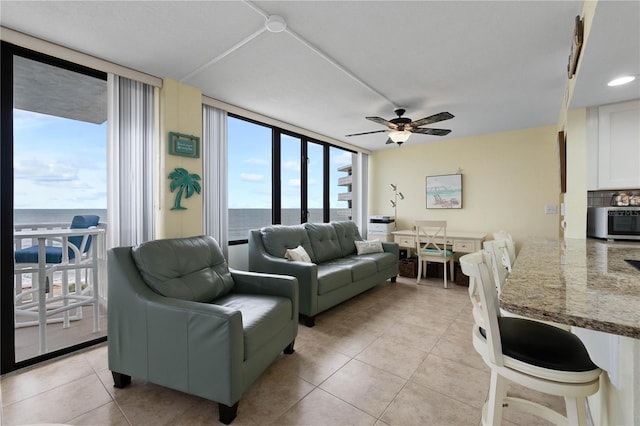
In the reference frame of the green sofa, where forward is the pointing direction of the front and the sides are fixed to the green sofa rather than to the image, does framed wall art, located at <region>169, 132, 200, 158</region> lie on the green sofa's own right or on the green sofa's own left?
on the green sofa's own right

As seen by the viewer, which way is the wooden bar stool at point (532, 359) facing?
to the viewer's right

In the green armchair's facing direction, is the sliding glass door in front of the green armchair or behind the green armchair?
behind

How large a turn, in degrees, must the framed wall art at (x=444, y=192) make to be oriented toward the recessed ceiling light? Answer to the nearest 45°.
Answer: approximately 45° to its left

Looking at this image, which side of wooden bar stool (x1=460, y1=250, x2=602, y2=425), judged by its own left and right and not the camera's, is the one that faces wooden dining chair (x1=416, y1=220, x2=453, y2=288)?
left

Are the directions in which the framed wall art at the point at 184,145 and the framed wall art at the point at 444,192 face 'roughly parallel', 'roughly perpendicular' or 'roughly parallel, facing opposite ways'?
roughly perpendicular

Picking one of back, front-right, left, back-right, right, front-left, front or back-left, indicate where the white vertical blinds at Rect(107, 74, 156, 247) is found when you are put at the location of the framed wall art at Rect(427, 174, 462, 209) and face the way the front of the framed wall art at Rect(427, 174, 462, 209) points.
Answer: front-right

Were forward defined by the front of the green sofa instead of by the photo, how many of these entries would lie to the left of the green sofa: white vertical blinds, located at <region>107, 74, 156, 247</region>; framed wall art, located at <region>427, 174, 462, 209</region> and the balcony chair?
1

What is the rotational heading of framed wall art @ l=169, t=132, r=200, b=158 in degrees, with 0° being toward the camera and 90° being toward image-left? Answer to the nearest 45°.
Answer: approximately 315°

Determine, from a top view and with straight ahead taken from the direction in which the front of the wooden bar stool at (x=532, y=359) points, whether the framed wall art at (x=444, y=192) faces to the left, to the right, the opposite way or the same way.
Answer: to the right

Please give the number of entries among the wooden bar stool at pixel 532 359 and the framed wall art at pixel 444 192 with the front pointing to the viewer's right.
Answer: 1

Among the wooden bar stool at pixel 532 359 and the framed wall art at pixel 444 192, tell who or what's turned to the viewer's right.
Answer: the wooden bar stool

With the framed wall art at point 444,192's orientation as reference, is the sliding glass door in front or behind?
in front

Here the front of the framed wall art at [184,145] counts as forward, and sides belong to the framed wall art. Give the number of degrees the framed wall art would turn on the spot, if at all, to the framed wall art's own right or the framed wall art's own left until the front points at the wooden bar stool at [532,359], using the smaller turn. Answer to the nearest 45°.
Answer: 0° — it already faces it

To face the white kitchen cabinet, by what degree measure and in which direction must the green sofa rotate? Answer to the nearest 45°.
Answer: approximately 45° to its left
